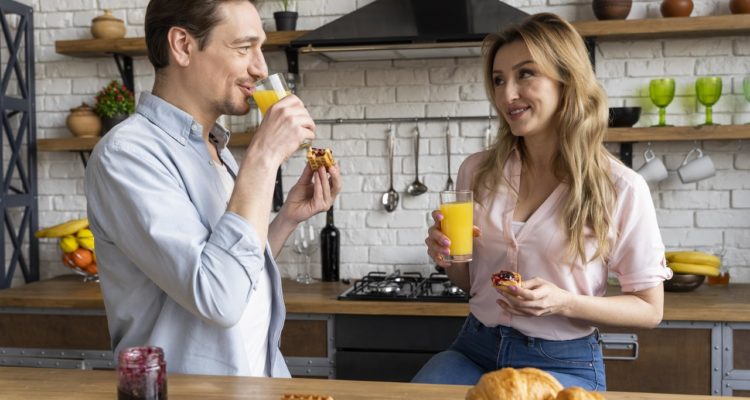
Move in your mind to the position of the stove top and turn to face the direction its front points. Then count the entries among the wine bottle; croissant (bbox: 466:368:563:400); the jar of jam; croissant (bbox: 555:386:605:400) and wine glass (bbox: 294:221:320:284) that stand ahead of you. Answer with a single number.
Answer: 3

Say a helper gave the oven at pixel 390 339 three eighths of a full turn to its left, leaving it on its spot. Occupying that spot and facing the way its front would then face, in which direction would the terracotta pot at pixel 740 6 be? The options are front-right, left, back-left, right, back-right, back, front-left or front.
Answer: front-right

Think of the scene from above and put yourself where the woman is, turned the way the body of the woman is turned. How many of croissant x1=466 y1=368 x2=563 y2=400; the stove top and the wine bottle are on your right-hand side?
2

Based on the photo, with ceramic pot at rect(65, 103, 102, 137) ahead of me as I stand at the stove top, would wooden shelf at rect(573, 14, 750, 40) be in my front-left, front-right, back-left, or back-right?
back-right

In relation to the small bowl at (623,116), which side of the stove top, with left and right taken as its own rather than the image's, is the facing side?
left

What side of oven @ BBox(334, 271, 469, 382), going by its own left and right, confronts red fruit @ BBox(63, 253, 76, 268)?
right

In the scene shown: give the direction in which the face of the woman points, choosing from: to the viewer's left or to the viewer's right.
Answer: to the viewer's left

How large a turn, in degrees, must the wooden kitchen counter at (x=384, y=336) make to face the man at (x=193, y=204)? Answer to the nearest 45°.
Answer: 0° — it already faces them

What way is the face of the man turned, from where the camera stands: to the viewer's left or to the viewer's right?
to the viewer's right

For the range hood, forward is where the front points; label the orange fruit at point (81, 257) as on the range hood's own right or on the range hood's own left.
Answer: on the range hood's own right
